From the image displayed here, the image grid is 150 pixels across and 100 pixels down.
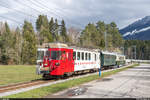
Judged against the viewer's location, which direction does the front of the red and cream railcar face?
facing the viewer and to the left of the viewer
